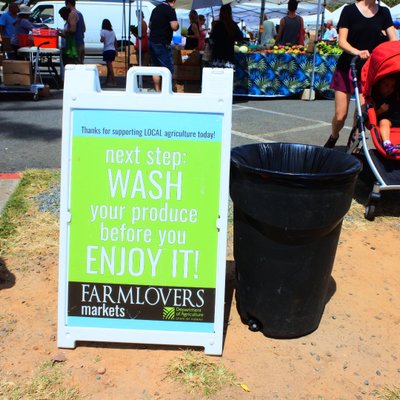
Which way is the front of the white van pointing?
to the viewer's left

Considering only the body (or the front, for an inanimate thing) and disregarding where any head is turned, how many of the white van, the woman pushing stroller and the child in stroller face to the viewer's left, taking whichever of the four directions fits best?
1

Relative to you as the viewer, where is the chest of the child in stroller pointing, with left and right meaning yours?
facing the viewer and to the right of the viewer

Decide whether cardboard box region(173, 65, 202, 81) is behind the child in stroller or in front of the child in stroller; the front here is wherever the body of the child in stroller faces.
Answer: behind

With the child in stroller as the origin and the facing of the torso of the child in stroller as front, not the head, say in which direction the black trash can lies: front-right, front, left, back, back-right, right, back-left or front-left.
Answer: front-right

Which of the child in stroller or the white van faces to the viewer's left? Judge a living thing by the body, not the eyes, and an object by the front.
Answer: the white van

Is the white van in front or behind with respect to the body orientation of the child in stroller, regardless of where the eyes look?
behind

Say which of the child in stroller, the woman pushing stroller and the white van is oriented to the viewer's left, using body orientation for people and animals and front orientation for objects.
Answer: the white van

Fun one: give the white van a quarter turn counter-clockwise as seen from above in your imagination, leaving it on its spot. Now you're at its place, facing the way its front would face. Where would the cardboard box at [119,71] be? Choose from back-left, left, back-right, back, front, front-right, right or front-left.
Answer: front

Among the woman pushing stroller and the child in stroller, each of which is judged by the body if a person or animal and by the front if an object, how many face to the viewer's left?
0

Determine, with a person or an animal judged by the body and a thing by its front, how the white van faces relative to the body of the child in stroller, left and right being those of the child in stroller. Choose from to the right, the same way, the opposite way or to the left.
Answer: to the right

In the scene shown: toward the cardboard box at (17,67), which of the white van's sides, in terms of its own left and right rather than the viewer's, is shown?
left

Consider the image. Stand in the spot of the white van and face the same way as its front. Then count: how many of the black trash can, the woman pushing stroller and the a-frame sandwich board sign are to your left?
3
